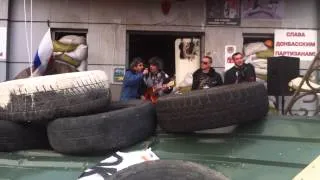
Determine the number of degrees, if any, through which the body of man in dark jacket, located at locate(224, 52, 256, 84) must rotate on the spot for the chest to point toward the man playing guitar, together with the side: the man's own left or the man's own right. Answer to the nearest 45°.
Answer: approximately 135° to the man's own right

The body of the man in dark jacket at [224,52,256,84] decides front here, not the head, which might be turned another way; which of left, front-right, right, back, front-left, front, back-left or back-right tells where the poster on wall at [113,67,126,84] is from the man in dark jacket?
back-right

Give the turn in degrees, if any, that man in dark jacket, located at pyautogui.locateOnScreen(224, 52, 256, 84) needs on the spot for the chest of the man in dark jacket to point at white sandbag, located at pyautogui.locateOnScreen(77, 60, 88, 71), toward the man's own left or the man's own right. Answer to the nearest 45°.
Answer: approximately 135° to the man's own right

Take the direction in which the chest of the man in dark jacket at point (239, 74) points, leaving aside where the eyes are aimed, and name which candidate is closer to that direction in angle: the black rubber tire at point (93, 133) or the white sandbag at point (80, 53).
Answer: the black rubber tire

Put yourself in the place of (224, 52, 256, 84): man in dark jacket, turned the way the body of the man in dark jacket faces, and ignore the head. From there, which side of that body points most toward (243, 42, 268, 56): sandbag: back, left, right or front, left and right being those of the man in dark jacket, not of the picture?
back

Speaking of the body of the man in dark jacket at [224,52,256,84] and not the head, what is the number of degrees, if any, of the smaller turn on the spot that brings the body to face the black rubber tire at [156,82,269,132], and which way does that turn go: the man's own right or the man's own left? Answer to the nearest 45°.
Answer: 0° — they already face it

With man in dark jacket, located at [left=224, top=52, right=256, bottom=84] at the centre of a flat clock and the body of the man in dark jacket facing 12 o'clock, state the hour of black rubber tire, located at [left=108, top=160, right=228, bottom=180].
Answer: The black rubber tire is roughly at 12 o'clock from the man in dark jacket.

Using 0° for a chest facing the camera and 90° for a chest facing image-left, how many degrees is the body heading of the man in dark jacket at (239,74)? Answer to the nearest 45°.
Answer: approximately 0°

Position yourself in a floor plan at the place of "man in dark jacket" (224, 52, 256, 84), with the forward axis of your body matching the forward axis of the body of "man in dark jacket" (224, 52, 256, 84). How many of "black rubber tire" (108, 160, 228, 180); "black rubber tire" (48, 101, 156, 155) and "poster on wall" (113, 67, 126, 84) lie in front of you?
2

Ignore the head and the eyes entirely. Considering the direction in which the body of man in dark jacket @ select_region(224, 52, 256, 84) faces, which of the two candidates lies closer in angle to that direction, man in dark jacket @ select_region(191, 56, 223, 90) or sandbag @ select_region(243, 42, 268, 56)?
the man in dark jacket

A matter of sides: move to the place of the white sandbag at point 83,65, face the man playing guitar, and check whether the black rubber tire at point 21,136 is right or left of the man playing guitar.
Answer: right

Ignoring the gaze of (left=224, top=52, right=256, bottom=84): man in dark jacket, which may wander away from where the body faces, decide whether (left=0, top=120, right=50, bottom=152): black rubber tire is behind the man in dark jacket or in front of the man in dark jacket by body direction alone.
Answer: in front
